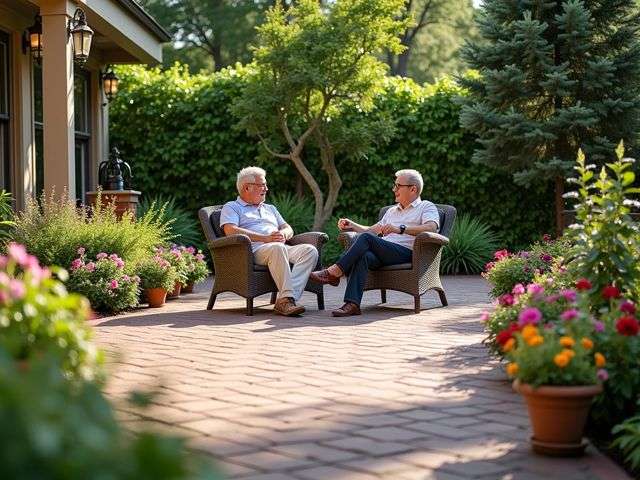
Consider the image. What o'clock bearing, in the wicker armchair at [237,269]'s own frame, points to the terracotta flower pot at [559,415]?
The terracotta flower pot is roughly at 1 o'clock from the wicker armchair.

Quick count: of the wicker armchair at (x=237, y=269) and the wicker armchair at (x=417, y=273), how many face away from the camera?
0

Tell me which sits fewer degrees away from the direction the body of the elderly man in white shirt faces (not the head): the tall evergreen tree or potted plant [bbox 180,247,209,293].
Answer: the potted plant

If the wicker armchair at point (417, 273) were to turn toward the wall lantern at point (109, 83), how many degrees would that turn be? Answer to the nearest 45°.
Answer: approximately 90° to its right

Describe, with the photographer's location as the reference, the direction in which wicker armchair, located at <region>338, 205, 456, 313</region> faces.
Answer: facing the viewer and to the left of the viewer

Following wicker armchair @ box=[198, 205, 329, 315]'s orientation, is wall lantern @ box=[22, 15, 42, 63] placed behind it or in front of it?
behind

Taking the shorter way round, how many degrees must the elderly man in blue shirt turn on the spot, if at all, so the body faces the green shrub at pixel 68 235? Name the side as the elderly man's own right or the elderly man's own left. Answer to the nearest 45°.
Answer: approximately 135° to the elderly man's own right

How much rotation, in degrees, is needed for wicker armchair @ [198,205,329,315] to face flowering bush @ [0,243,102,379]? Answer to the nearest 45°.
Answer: approximately 45° to its right

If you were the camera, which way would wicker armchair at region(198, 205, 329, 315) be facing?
facing the viewer and to the right of the viewer

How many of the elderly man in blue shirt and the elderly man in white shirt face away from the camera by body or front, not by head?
0

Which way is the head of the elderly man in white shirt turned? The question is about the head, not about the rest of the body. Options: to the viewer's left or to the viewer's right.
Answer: to the viewer's left

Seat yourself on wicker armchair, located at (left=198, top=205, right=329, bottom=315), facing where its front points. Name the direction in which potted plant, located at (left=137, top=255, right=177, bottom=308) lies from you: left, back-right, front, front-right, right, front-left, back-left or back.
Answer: back

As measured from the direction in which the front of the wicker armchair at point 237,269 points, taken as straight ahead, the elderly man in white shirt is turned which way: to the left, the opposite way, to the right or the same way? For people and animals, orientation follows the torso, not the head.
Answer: to the right

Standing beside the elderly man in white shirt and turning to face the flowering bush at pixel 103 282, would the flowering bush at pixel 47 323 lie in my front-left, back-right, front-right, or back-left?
front-left

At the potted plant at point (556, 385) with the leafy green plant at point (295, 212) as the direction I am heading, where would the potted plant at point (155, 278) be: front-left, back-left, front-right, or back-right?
front-left

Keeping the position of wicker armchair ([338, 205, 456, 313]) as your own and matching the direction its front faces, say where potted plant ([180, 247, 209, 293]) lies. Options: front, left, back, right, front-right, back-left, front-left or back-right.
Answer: right

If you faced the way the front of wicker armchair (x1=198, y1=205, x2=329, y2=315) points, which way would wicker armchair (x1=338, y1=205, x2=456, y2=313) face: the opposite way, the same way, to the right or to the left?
to the right

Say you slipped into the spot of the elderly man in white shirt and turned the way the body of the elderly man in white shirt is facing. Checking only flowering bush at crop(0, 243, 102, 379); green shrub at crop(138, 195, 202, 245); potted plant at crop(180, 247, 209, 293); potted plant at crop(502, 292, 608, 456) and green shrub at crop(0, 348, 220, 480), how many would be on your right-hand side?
2

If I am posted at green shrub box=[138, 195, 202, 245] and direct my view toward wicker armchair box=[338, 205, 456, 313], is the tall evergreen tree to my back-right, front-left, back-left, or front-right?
front-left

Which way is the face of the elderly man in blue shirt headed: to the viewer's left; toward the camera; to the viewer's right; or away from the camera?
to the viewer's right
